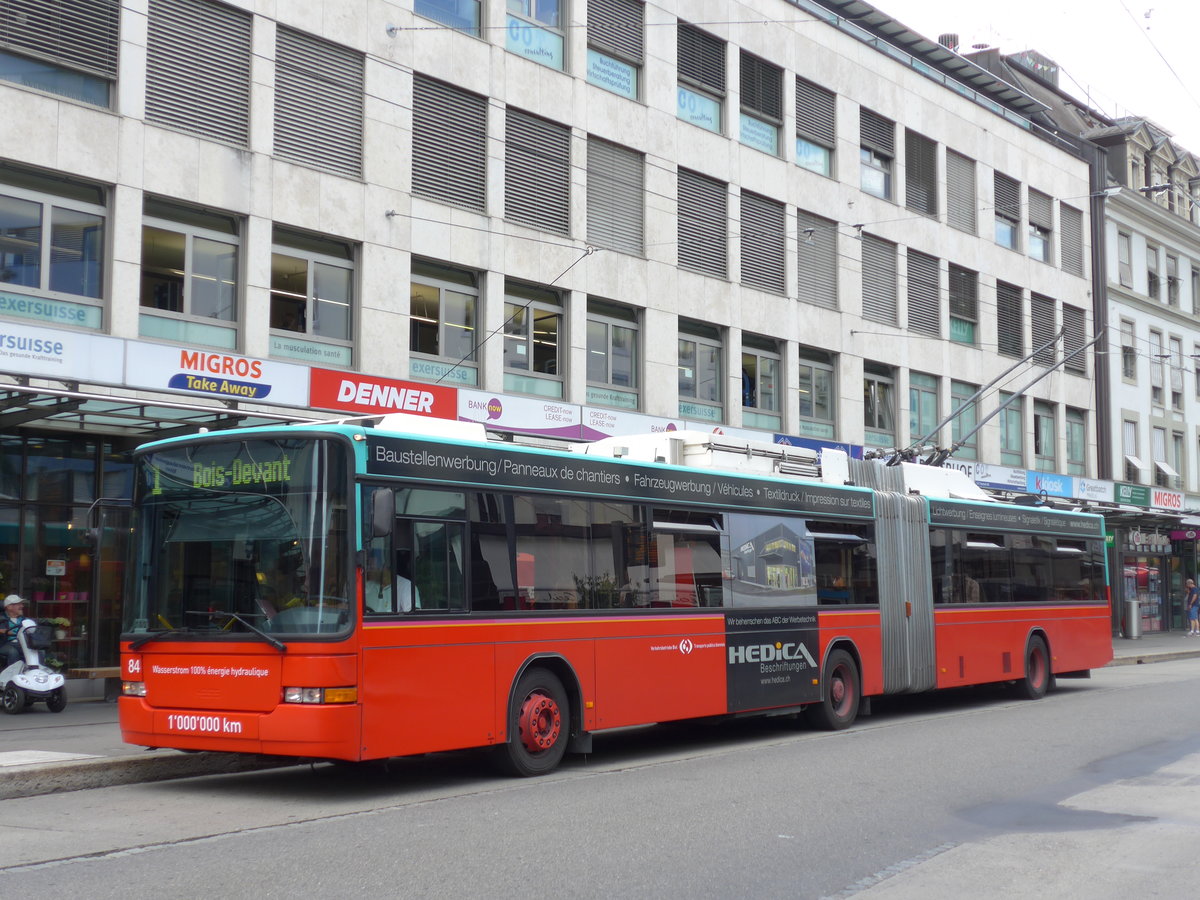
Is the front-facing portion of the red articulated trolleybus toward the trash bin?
no

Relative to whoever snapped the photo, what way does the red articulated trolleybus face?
facing the viewer and to the left of the viewer

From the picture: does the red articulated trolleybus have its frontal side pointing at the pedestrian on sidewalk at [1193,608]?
no

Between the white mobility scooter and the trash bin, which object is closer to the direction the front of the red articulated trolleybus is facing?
the white mobility scooter

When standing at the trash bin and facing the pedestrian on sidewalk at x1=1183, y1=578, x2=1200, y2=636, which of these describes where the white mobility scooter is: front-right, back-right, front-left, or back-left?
back-right

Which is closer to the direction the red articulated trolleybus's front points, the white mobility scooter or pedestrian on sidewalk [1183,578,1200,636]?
the white mobility scooter

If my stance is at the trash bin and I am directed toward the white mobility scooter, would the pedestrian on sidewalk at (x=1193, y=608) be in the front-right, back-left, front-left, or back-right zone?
back-left
